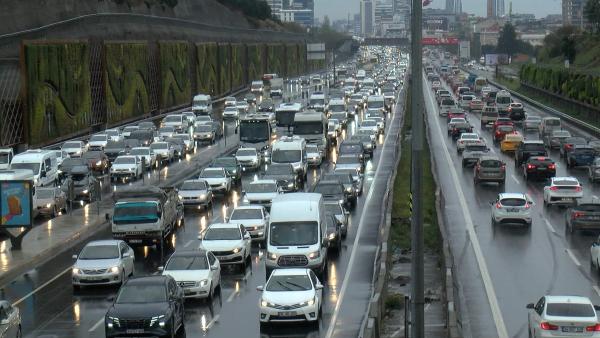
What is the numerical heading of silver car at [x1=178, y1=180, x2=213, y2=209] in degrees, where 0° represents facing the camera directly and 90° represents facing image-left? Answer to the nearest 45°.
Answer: approximately 0°

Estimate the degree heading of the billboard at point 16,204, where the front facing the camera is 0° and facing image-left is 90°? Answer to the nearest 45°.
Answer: approximately 0°

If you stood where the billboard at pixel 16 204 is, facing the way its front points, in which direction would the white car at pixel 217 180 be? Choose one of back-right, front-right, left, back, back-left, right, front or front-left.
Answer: back-left

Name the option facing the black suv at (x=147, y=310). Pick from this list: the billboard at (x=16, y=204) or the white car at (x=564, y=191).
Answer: the billboard

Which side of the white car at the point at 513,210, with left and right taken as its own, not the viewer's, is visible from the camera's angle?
back

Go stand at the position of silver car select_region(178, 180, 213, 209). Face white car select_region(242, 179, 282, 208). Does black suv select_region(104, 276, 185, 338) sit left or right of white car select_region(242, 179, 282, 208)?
right

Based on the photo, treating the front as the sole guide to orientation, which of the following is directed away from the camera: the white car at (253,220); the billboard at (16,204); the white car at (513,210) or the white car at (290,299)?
the white car at (513,210)

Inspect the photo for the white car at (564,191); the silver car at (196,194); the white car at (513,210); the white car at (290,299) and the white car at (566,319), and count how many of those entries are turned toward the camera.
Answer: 2

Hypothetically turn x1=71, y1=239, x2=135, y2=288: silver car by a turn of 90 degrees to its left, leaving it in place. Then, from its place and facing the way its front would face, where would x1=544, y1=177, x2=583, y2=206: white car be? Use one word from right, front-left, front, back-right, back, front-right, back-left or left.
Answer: left

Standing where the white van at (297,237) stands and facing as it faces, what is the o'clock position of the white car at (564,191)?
The white car is roughly at 7 o'clock from the white van.

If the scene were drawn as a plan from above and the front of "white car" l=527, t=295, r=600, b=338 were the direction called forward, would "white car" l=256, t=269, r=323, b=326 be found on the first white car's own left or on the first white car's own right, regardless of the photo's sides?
on the first white car's own left

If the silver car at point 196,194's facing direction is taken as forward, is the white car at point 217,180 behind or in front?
behind

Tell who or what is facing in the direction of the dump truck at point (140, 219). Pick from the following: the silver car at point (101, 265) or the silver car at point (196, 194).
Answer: the silver car at point (196, 194)

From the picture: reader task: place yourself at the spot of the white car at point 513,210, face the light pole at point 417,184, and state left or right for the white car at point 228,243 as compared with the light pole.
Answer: right

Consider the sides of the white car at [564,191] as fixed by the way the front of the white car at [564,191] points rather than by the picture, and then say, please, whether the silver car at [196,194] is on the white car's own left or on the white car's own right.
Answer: on the white car's own left

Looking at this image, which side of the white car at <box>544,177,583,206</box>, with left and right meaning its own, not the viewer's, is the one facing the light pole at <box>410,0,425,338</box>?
back

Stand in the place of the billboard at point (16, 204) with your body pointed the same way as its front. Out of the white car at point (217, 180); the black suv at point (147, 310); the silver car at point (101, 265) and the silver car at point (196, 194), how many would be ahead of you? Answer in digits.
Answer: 2

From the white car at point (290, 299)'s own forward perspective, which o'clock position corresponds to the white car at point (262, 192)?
the white car at point (262, 192) is roughly at 6 o'clock from the white car at point (290, 299).

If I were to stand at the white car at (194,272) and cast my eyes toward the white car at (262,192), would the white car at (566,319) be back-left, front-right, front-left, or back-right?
back-right
